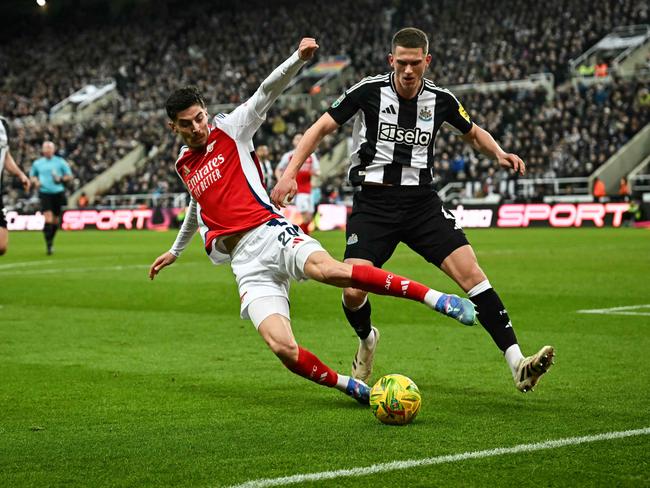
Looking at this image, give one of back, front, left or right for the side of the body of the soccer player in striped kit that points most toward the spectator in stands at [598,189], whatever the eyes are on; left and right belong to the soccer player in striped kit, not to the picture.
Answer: back

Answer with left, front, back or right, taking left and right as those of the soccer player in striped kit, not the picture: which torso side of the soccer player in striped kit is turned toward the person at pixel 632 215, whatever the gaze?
back

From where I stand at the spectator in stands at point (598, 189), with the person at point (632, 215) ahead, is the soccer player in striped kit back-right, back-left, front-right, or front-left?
front-right

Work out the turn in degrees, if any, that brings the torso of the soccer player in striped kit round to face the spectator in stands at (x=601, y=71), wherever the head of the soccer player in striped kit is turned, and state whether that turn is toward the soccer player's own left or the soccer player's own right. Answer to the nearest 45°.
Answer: approximately 180°

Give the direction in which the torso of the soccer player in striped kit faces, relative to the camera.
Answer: toward the camera

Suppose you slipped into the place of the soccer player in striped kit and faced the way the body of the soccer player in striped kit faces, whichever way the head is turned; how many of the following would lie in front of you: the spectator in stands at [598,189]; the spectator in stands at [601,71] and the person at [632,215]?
0

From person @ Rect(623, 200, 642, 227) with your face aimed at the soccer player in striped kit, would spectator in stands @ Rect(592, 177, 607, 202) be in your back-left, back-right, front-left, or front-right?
back-right
